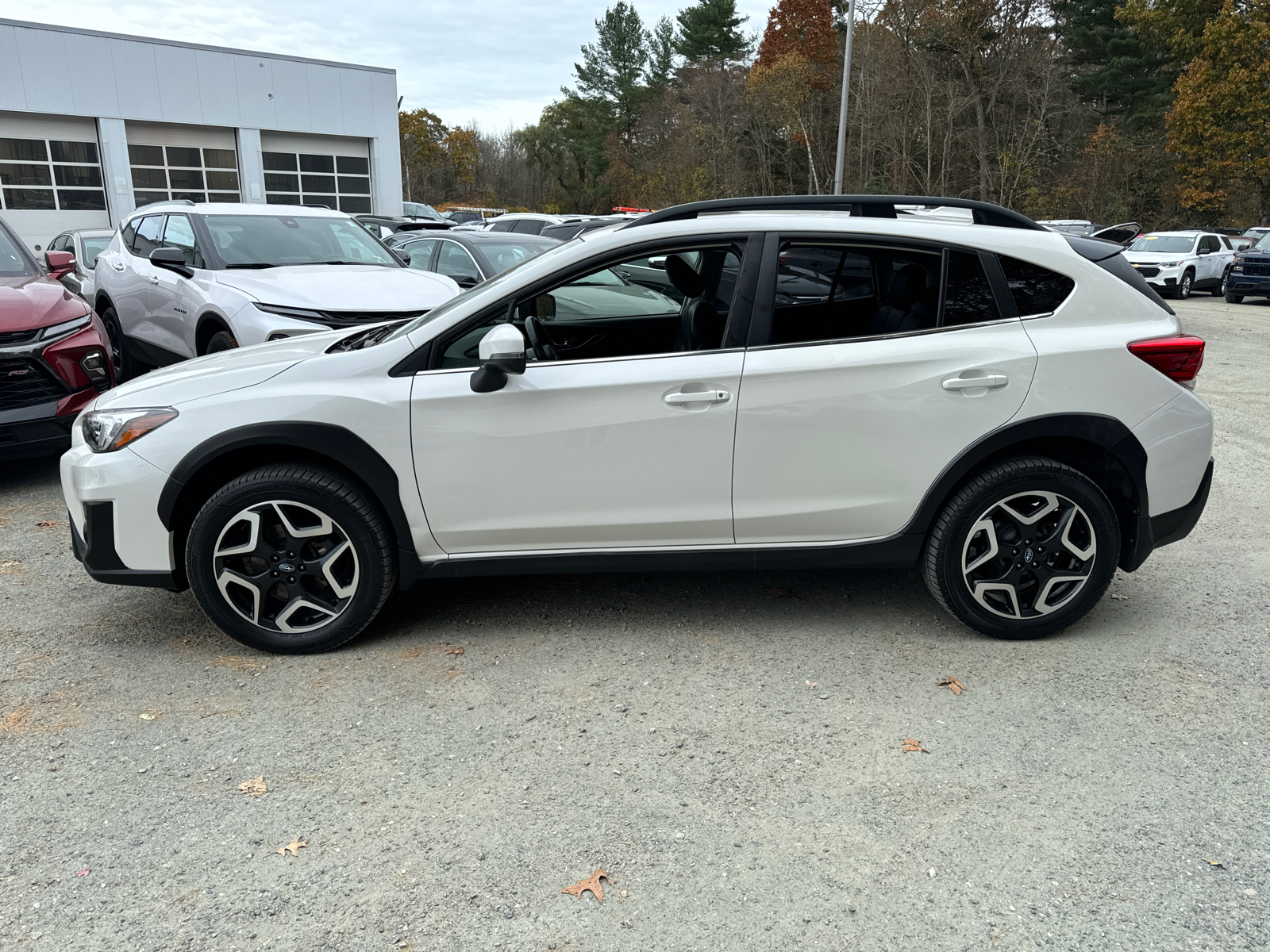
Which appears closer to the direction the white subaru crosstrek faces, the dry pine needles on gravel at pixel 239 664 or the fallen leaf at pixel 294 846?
the dry pine needles on gravel

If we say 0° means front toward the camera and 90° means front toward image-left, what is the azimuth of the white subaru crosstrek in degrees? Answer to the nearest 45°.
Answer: approximately 90°

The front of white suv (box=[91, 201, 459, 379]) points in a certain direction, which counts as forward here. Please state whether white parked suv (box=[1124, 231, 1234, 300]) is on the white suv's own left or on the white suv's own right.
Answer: on the white suv's own left

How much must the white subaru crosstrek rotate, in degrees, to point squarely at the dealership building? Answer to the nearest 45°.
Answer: approximately 45° to its right

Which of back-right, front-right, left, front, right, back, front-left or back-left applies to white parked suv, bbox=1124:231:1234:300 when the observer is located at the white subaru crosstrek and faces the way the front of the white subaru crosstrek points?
back-right

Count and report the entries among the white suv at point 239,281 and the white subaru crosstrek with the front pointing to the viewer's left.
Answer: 1

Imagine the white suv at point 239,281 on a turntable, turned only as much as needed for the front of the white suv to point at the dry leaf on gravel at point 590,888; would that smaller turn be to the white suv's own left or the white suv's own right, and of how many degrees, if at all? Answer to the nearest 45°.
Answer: approximately 45° to the white suv's own right

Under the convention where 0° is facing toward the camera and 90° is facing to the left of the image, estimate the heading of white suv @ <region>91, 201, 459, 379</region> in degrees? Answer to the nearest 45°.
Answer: approximately 315°

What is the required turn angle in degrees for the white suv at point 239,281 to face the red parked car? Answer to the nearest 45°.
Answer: approximately 90° to its right

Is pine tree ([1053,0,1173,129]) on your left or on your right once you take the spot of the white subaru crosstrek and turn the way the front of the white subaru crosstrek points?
on your right

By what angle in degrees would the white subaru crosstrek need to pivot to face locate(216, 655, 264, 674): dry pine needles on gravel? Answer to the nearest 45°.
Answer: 0° — it already faces it

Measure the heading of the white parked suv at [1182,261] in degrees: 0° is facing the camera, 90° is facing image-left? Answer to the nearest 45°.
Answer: approximately 45°
